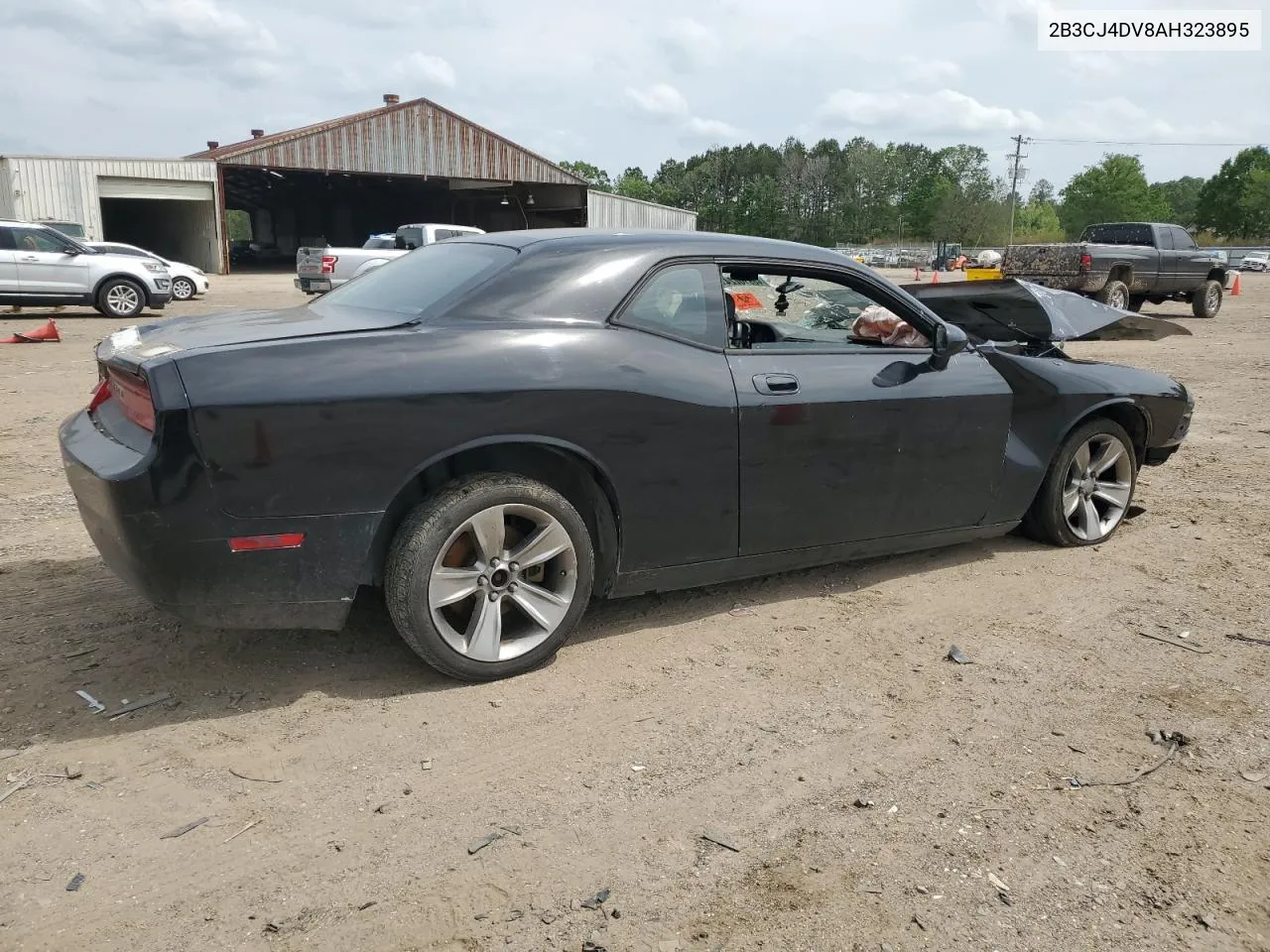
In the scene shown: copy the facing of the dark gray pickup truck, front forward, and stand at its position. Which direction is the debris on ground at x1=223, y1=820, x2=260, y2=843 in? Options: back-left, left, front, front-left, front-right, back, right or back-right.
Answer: back-right

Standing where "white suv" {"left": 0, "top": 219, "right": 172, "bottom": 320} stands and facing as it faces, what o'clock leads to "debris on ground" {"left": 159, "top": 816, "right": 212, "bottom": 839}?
The debris on ground is roughly at 3 o'clock from the white suv.

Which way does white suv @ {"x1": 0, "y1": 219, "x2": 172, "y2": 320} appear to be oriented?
to the viewer's right

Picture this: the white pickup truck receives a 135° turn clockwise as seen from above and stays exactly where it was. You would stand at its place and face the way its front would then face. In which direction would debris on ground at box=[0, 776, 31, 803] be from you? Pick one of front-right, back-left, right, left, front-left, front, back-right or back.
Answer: front

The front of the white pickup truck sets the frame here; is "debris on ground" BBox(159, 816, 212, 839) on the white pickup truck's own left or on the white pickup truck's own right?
on the white pickup truck's own right

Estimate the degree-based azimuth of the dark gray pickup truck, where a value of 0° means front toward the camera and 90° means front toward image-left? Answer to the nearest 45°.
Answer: approximately 225°

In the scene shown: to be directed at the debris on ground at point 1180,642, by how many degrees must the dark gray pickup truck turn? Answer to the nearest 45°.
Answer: approximately 135° to its right

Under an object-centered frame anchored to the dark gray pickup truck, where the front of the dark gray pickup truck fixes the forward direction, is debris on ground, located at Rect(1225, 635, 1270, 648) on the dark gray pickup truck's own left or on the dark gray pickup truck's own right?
on the dark gray pickup truck's own right

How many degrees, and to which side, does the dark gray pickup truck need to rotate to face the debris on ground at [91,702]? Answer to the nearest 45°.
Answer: approximately 135° to its right

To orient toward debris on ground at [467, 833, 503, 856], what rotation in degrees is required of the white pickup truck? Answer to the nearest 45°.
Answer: approximately 135° to its right
